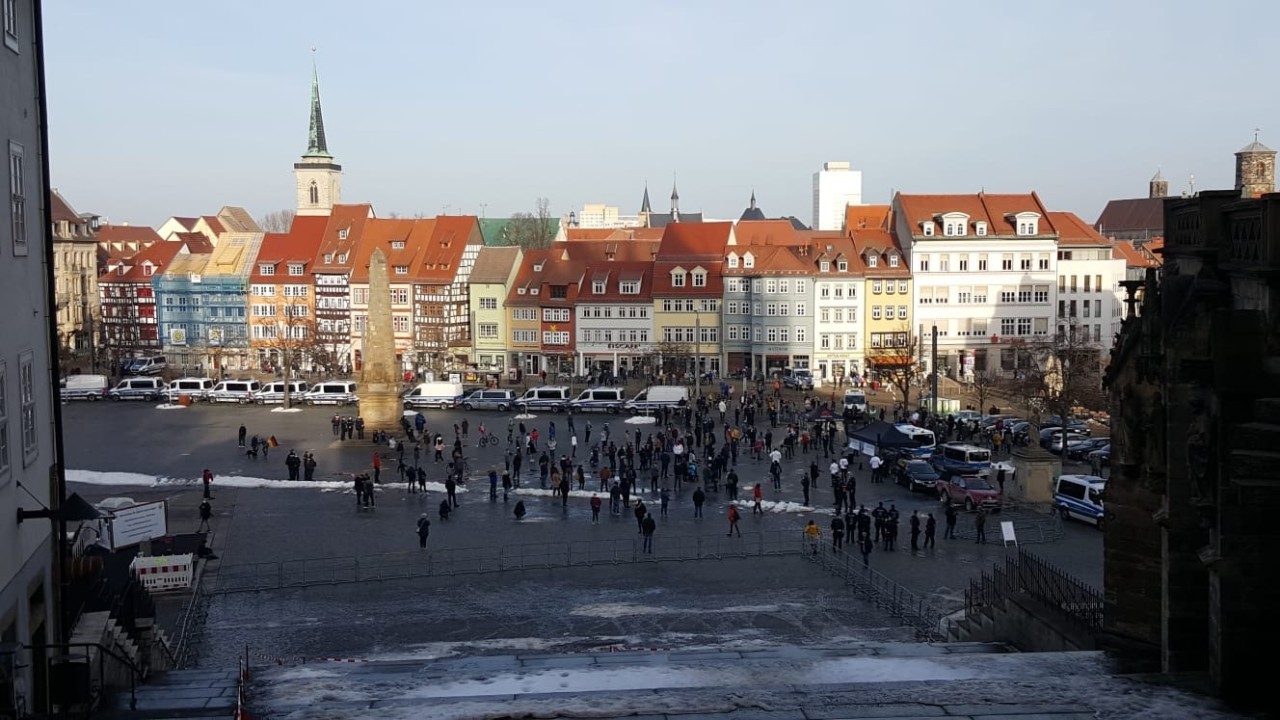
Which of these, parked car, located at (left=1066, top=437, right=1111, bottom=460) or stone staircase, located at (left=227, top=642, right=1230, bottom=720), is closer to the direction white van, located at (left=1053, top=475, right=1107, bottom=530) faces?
the stone staircase

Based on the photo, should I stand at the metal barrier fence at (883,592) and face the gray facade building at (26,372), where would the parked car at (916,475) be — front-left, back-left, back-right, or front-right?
back-right
